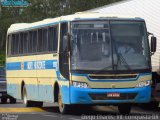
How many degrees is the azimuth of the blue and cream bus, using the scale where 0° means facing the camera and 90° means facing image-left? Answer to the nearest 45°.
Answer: approximately 315°
